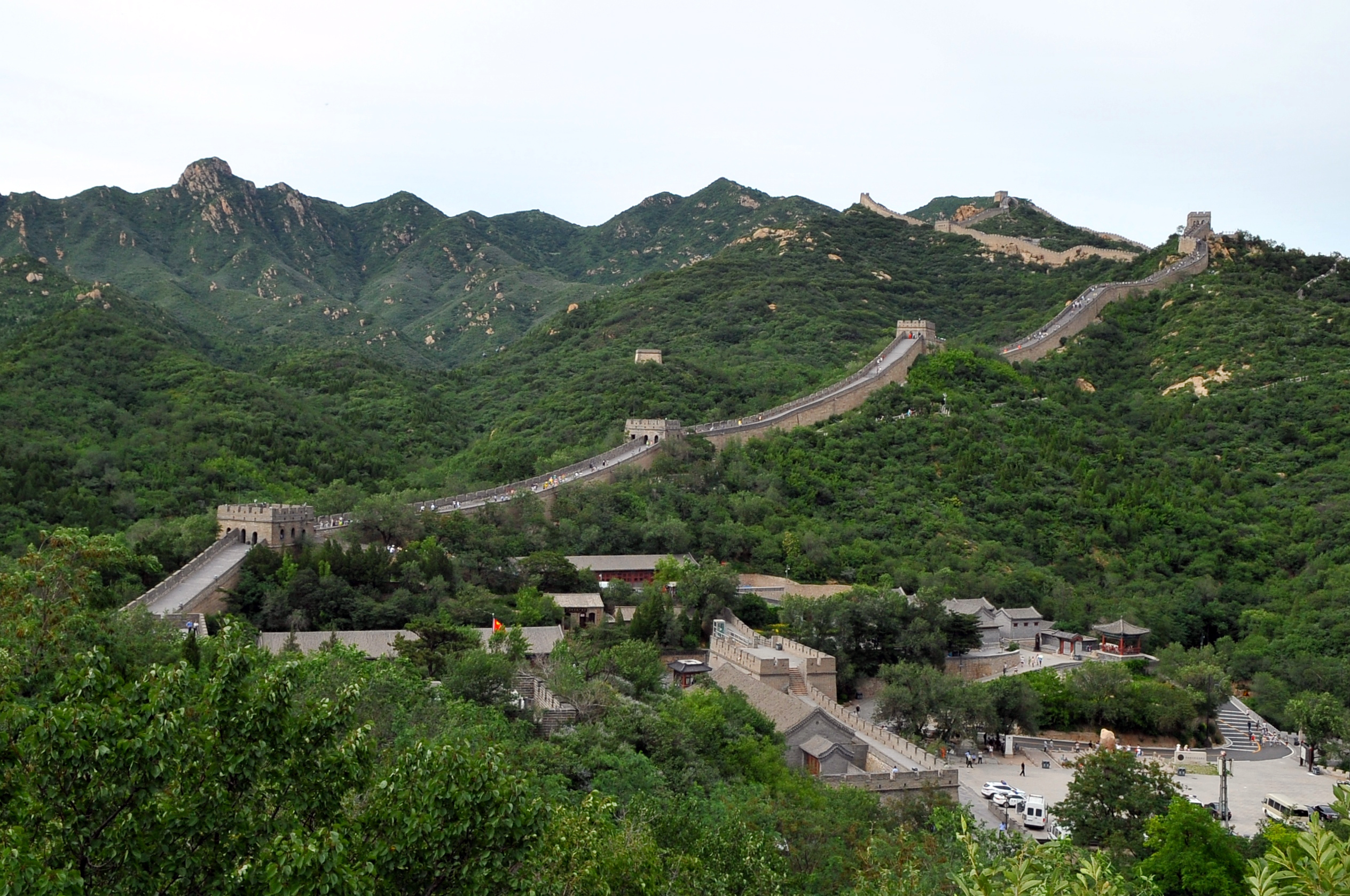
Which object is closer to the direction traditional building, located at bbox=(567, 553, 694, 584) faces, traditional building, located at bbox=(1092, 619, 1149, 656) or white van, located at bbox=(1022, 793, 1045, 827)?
the white van

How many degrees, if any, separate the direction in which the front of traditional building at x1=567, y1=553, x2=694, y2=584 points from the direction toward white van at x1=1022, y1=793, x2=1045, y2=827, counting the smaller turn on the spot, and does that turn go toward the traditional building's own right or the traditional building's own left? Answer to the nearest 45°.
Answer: approximately 45° to the traditional building's own left

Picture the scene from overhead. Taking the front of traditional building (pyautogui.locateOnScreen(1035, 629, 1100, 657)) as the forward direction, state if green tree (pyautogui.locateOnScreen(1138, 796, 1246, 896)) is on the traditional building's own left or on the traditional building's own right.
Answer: on the traditional building's own left

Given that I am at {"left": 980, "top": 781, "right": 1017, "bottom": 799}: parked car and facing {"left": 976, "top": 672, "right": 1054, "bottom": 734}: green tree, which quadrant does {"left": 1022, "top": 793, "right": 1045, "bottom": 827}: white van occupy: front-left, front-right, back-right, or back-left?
back-right

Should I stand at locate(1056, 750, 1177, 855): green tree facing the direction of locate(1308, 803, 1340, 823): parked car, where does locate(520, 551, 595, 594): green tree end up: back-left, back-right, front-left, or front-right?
back-left

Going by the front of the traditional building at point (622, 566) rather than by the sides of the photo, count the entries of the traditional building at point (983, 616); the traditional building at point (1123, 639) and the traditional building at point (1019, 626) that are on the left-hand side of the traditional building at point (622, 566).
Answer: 3

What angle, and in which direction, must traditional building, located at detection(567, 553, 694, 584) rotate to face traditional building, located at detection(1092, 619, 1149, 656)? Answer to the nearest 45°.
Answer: approximately 90° to its left

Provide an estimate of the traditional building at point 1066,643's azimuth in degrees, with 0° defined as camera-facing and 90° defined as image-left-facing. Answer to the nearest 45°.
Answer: approximately 45°
